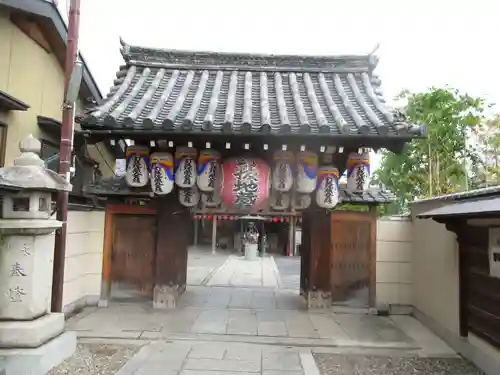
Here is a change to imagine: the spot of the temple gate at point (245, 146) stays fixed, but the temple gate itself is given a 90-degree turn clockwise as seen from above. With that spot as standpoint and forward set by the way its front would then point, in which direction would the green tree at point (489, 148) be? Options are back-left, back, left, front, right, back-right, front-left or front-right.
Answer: back-right

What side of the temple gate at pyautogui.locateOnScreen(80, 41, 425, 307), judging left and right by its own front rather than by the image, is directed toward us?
front

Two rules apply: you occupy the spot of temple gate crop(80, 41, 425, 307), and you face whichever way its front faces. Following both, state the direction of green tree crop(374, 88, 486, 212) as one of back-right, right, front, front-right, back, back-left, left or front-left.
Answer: back-left

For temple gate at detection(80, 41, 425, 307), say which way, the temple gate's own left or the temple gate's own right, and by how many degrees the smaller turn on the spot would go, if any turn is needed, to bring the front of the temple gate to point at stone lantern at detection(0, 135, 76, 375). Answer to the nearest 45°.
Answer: approximately 45° to the temple gate's own right

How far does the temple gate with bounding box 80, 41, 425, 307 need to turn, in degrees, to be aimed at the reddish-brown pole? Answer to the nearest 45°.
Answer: approximately 45° to its right

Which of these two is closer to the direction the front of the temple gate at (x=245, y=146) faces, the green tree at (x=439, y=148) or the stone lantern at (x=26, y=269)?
the stone lantern
